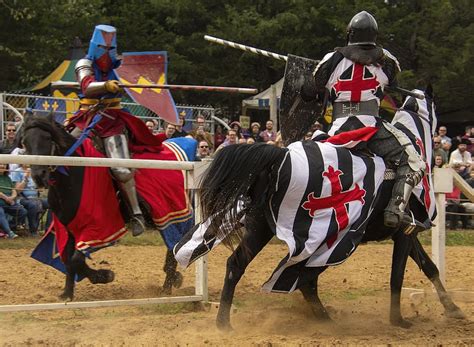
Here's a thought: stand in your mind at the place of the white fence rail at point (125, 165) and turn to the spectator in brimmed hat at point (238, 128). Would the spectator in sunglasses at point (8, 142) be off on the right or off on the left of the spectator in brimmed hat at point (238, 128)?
left

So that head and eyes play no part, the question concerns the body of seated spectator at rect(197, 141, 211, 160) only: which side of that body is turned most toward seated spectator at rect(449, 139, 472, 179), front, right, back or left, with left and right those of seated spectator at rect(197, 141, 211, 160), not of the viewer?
left

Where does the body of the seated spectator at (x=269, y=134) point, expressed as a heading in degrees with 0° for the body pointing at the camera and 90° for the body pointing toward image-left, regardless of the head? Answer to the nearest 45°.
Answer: approximately 0°

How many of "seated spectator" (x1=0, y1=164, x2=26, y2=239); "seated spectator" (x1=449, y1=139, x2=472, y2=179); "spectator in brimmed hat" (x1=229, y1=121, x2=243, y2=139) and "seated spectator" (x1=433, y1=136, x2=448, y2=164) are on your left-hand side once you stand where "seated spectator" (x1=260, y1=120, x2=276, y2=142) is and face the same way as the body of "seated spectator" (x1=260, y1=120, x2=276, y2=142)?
2

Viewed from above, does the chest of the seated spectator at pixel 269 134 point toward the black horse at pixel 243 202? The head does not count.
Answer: yes

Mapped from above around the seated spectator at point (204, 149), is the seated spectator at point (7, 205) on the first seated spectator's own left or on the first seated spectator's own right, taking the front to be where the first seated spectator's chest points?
on the first seated spectator's own right

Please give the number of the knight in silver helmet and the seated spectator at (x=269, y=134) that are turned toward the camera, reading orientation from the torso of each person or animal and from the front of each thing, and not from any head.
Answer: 1

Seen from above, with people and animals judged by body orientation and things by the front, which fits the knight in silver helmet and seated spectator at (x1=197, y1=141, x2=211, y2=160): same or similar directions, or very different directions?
very different directions
